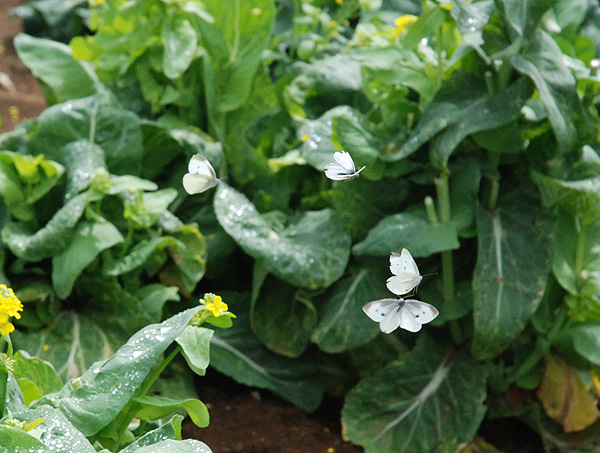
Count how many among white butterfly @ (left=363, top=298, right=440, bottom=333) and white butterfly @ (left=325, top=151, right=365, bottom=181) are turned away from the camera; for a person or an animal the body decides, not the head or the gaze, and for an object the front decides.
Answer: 1

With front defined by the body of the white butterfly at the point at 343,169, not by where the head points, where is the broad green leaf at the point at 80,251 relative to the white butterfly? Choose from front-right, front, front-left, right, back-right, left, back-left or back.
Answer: back-left

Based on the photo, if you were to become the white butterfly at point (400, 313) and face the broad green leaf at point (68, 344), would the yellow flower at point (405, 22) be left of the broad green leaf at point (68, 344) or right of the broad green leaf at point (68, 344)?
right

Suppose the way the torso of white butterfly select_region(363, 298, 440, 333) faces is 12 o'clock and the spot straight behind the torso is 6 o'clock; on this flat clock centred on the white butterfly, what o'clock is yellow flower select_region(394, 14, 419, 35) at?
The yellow flower is roughly at 12 o'clock from the white butterfly.

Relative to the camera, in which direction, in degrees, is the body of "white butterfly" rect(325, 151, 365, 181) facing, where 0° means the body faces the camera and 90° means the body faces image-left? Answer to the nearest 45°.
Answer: approximately 270°

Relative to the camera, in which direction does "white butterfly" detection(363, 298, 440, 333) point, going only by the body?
away from the camera

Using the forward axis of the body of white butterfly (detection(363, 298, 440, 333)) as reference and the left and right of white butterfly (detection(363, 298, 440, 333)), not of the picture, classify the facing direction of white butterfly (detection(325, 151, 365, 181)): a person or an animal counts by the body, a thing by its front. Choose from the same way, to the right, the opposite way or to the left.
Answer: to the right
